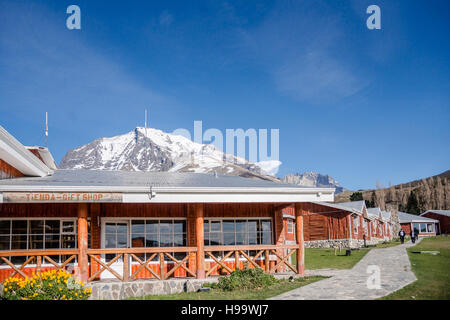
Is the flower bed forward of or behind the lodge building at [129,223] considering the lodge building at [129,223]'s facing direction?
forward

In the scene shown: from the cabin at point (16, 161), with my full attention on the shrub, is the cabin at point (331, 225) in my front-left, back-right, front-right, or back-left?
front-left

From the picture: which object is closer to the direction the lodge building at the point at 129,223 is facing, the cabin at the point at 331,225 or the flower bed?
the flower bed

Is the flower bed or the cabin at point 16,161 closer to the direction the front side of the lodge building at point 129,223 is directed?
the flower bed

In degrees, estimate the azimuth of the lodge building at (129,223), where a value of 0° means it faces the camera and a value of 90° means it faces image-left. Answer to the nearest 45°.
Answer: approximately 0°

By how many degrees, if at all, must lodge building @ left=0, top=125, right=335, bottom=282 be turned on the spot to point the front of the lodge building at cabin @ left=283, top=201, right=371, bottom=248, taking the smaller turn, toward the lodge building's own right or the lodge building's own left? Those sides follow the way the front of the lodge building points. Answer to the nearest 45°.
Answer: approximately 135° to the lodge building's own left

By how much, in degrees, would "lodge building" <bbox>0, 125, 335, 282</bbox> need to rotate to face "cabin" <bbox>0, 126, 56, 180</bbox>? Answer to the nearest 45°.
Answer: approximately 90° to its right
